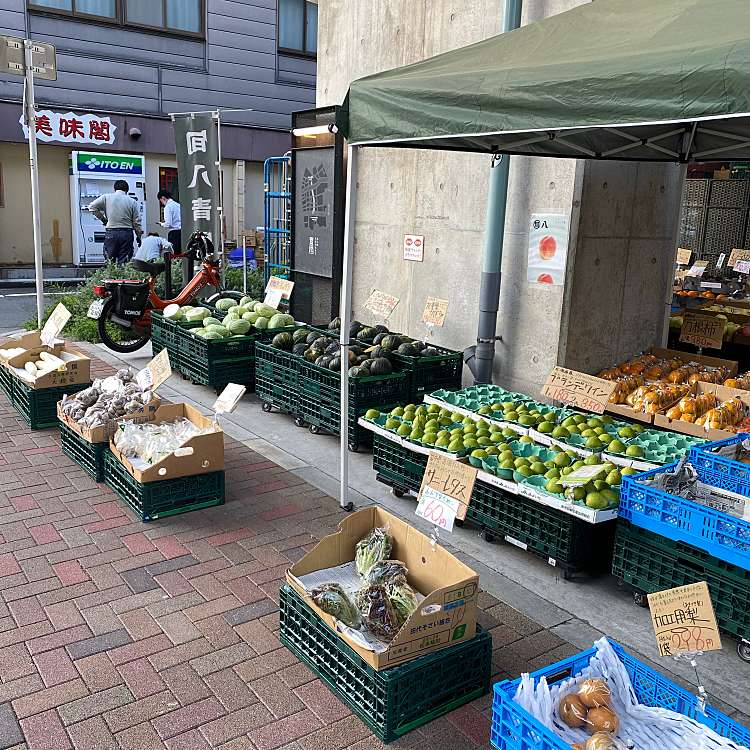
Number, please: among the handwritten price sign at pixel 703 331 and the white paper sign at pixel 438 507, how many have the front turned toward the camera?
2

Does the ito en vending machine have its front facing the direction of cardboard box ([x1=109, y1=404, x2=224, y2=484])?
yes

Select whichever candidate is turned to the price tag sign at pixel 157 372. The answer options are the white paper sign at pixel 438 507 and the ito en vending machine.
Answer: the ito en vending machine

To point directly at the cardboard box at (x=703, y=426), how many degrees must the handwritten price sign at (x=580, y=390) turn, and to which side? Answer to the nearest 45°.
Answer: approximately 135° to its left

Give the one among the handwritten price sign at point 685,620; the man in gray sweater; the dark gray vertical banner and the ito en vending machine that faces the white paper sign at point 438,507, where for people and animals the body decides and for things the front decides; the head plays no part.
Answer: the ito en vending machine

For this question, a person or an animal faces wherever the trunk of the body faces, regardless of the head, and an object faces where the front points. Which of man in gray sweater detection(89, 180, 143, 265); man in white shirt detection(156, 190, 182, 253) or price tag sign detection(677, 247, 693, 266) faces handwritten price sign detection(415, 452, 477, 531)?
the price tag sign

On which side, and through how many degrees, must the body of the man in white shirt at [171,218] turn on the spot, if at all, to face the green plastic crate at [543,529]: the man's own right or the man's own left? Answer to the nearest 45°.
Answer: approximately 90° to the man's own left

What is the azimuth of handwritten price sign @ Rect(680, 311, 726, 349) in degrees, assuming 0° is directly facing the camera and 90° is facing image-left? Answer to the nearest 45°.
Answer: approximately 0°

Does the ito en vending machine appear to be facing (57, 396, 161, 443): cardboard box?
yes
